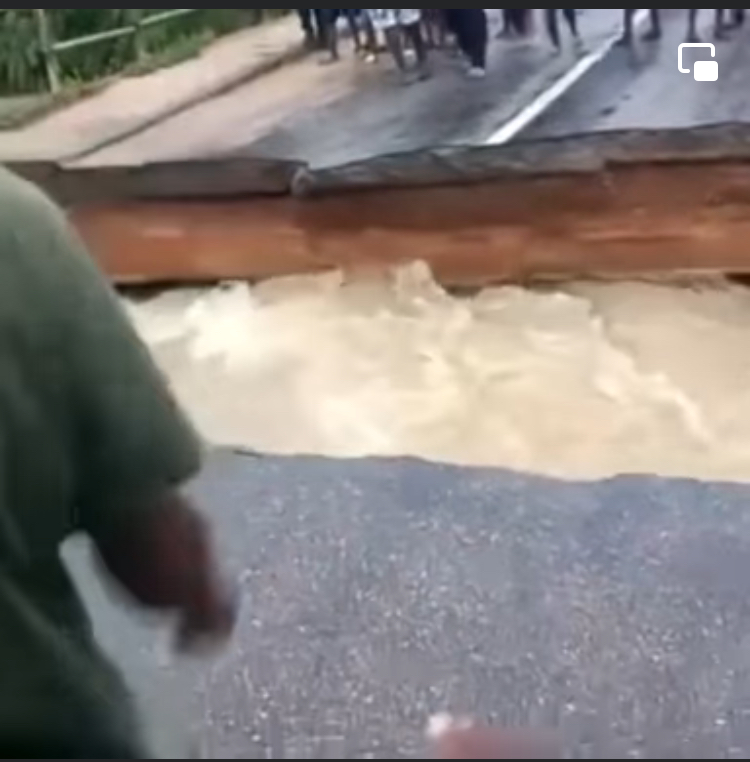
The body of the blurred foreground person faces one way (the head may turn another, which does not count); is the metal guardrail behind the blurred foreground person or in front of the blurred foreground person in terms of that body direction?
in front

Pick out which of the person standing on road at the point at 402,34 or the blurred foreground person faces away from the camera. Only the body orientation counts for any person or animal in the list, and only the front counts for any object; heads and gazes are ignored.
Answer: the blurred foreground person

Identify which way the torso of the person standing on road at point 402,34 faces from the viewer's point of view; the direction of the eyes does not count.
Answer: toward the camera

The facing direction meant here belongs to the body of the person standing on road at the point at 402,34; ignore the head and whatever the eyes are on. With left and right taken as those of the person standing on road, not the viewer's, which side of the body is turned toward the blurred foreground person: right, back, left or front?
front

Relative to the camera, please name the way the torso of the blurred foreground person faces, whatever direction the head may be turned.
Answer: away from the camera

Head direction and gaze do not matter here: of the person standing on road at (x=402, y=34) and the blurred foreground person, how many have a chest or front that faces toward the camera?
1

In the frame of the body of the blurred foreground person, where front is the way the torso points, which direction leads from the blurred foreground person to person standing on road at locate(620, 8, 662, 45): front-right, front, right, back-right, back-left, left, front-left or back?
front-right

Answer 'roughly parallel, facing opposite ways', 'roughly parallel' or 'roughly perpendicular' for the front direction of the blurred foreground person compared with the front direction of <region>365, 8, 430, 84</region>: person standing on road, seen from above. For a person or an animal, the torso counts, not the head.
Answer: roughly parallel, facing opposite ways
